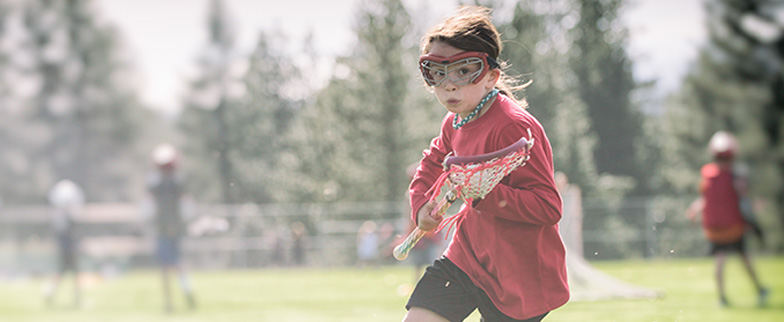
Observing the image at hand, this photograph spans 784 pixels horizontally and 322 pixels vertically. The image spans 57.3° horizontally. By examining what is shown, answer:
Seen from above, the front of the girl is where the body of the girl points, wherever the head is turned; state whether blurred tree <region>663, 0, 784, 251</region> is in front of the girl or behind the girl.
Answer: behind

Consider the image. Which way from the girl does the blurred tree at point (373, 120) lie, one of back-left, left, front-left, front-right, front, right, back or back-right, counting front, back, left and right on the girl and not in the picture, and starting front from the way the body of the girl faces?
back-right

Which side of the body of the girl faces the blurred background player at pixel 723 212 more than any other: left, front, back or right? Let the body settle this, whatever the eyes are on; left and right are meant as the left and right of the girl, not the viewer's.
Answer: back

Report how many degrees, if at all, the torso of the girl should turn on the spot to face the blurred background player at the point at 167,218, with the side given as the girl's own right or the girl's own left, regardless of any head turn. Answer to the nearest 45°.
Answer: approximately 90° to the girl's own right

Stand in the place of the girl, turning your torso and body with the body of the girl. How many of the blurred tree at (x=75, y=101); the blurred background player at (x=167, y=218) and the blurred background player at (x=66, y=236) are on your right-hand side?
3

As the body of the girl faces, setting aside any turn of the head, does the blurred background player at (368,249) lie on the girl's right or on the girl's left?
on the girl's right

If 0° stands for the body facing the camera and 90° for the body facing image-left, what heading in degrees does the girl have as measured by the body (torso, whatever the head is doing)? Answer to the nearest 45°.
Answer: approximately 45°

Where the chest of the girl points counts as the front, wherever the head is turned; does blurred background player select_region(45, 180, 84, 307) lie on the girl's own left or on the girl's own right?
on the girl's own right
